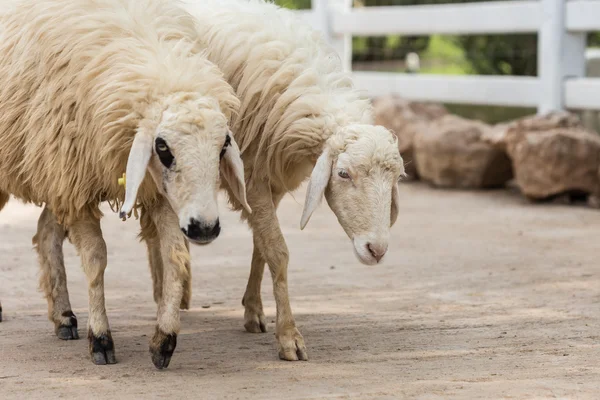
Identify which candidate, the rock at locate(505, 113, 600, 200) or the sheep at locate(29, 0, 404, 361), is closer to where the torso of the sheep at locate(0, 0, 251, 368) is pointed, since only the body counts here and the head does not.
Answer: the sheep

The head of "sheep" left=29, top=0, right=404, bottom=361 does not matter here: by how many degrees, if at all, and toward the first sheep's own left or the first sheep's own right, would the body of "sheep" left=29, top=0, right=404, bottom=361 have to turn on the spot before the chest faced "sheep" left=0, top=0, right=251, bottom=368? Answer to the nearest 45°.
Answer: approximately 90° to the first sheep's own right

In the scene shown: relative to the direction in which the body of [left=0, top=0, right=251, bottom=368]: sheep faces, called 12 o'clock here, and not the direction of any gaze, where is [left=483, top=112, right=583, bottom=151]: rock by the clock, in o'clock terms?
The rock is roughly at 9 o'clock from the sheep.

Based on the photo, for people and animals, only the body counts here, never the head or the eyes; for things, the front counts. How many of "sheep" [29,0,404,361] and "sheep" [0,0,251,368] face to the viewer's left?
0

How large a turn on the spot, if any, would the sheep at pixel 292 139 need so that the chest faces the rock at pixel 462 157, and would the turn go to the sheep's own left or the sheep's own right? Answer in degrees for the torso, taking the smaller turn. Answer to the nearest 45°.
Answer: approximately 135° to the sheep's own left

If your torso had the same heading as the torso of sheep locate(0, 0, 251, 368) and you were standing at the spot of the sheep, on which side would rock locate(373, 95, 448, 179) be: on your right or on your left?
on your left

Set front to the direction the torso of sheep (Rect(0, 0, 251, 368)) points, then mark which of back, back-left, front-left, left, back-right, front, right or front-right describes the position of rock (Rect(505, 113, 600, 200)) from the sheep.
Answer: left

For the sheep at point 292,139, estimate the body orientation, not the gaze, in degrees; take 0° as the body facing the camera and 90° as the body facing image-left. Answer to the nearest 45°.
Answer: approximately 315°

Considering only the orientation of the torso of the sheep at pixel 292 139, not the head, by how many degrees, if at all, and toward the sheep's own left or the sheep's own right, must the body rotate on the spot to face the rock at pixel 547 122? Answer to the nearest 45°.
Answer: approximately 90° to the sheep's own left

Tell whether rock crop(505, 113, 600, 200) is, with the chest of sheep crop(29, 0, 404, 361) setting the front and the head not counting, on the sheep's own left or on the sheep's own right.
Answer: on the sheep's own left

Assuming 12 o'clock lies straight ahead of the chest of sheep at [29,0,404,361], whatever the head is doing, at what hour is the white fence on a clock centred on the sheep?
The white fence is roughly at 8 o'clock from the sheep.
